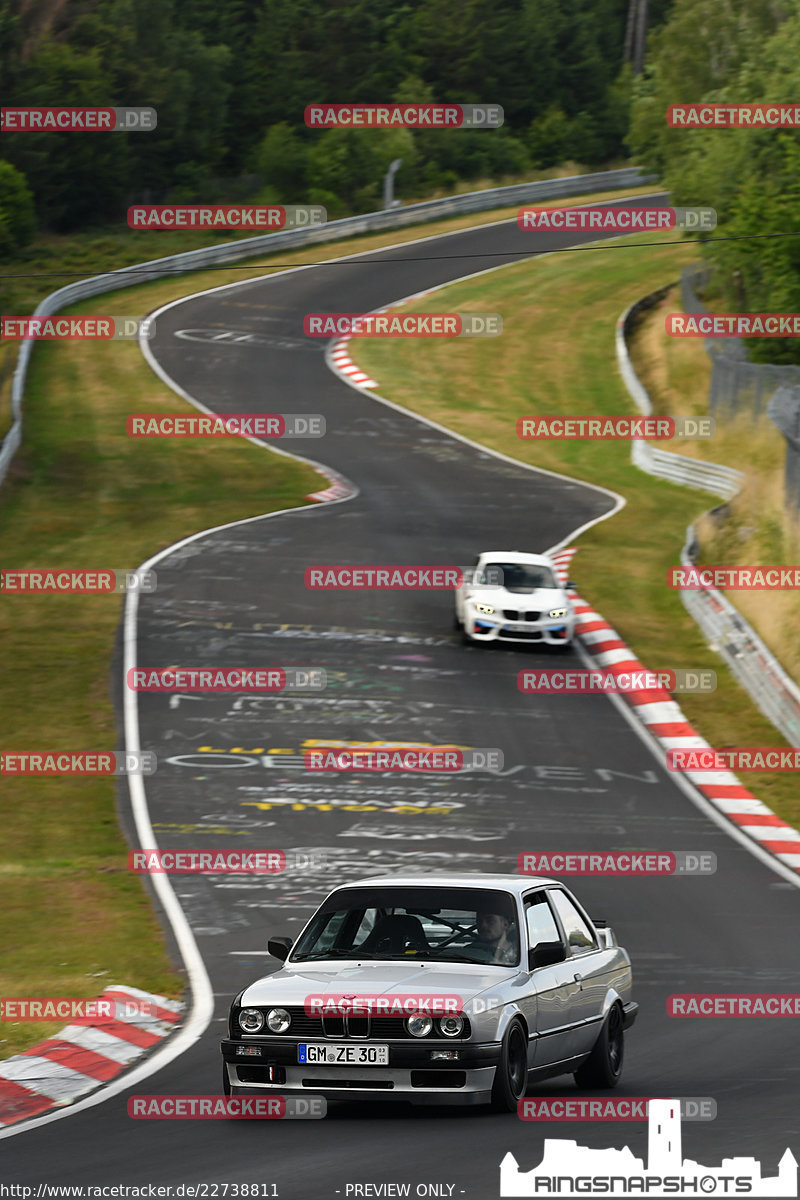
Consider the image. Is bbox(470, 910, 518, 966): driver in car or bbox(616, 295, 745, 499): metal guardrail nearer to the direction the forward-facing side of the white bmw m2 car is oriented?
the driver in car

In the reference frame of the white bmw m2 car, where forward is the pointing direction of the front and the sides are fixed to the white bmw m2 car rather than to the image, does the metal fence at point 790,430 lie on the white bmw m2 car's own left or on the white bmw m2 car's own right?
on the white bmw m2 car's own left

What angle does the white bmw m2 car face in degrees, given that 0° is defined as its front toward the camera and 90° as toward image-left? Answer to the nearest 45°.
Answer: approximately 0°

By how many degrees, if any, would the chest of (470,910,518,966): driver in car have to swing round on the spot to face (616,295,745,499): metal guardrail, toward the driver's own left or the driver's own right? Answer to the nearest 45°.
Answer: approximately 135° to the driver's own right

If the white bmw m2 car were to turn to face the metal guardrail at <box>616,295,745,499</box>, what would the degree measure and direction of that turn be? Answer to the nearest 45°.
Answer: approximately 180°

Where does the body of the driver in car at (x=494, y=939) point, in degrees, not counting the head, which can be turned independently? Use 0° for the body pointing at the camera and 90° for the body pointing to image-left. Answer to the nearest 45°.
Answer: approximately 45°

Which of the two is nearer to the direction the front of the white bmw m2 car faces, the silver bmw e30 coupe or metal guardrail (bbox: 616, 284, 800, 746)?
the silver bmw e30 coupe
